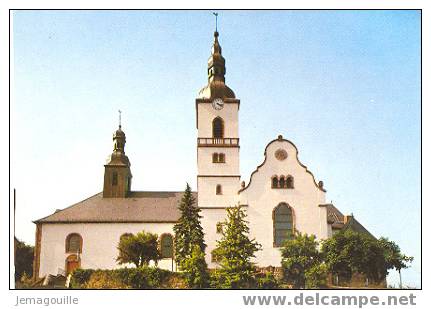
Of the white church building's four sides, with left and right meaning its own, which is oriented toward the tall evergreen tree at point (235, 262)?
front

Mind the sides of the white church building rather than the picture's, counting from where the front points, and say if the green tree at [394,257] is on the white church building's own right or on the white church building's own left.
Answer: on the white church building's own left

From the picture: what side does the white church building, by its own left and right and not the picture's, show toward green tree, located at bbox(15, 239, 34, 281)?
right

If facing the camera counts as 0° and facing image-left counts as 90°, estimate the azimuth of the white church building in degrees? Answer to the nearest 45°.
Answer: approximately 0°

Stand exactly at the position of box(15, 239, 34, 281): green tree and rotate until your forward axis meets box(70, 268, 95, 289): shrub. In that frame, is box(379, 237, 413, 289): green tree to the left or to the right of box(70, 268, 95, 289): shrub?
left

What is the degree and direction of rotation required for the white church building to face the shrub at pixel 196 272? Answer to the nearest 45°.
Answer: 0° — it already faces it

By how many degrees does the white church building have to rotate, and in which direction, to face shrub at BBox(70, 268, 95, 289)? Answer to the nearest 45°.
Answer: approximately 45° to its right

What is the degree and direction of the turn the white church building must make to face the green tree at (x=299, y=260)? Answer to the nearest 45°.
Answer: approximately 45° to its left

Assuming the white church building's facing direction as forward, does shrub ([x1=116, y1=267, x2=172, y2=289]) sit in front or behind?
in front

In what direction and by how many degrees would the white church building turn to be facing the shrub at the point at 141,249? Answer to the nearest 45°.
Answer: approximately 45° to its right
